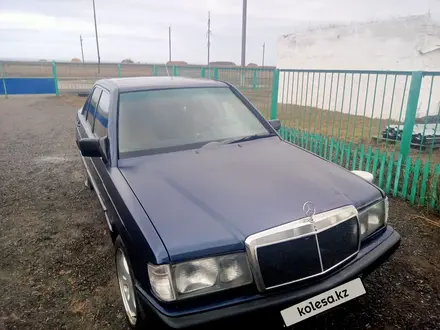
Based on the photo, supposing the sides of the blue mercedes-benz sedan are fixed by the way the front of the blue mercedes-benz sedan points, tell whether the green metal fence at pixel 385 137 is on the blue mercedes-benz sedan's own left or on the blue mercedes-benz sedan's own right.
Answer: on the blue mercedes-benz sedan's own left

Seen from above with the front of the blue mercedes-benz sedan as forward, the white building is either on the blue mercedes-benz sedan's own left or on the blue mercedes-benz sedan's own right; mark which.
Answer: on the blue mercedes-benz sedan's own left

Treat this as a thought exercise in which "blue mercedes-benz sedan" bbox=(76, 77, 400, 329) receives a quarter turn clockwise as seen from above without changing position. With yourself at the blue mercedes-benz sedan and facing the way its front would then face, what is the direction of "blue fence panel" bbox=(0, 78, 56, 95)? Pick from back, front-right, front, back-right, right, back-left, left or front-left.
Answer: right

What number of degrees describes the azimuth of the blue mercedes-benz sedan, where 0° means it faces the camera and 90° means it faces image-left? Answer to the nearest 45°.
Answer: approximately 315°

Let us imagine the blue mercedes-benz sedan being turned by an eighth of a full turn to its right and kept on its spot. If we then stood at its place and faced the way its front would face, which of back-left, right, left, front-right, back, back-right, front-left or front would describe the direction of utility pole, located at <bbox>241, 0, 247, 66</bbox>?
back
